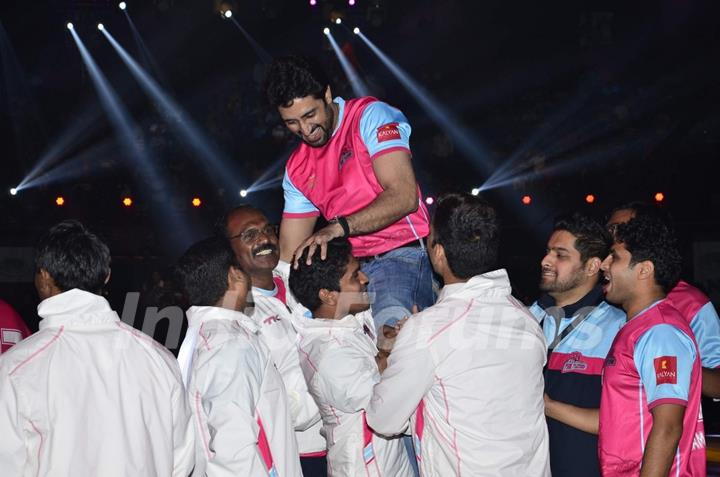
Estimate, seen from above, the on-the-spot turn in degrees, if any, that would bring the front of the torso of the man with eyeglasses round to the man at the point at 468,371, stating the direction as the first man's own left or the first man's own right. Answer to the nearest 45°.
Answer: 0° — they already face them

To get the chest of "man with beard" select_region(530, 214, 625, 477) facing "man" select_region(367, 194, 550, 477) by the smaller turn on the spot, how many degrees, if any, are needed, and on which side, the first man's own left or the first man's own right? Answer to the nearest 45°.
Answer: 0° — they already face them

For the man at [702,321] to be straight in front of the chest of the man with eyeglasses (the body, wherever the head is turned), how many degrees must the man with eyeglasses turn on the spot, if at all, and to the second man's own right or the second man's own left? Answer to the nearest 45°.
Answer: approximately 45° to the second man's own left

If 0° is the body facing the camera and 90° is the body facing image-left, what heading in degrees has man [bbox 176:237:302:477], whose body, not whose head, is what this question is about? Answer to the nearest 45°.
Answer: approximately 225°

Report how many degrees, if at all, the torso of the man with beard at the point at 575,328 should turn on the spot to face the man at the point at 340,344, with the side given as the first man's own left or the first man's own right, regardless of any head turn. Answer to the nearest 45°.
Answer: approximately 45° to the first man's own right
